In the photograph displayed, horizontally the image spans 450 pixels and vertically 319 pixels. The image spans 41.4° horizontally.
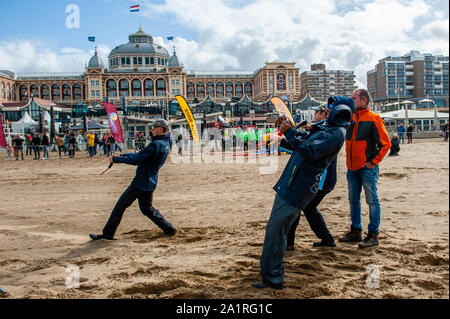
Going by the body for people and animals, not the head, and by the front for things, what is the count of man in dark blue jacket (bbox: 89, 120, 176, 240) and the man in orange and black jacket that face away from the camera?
0

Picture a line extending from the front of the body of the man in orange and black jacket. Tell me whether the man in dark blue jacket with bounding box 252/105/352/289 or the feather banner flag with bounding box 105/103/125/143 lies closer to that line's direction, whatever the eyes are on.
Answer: the man in dark blue jacket

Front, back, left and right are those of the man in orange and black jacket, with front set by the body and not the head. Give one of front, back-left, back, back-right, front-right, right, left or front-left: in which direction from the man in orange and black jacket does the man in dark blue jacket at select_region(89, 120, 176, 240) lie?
front-right

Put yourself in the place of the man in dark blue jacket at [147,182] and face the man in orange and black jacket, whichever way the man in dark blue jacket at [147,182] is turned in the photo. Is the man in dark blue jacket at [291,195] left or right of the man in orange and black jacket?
right

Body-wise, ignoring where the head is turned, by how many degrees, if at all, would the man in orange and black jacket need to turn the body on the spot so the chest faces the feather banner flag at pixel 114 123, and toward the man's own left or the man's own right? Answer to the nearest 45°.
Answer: approximately 90° to the man's own right

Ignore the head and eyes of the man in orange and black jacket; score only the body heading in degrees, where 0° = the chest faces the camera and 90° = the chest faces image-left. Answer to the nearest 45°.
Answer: approximately 45°
